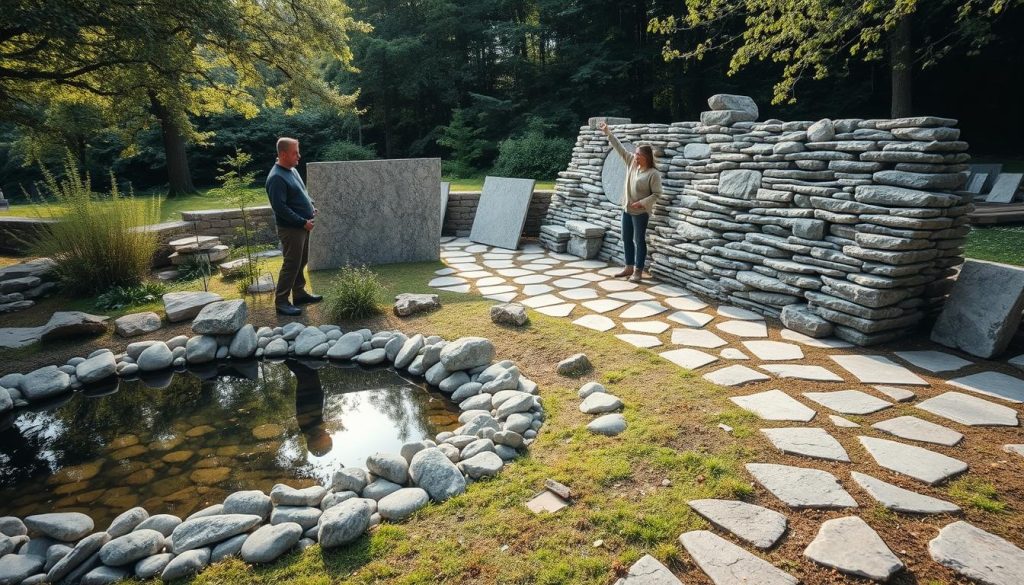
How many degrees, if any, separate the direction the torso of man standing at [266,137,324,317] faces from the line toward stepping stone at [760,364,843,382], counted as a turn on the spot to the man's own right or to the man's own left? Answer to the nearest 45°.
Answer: approximately 45° to the man's own right

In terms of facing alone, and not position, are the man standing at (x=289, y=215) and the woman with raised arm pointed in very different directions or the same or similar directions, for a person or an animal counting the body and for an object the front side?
very different directions

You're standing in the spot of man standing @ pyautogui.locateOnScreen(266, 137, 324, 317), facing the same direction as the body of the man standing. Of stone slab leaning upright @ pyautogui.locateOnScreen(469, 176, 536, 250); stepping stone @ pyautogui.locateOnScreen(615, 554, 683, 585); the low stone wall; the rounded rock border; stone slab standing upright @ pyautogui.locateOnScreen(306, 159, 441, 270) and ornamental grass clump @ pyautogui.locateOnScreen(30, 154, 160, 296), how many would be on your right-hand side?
2

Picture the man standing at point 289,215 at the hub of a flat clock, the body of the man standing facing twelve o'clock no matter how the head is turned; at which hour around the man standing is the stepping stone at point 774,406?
The stepping stone is roughly at 2 o'clock from the man standing.

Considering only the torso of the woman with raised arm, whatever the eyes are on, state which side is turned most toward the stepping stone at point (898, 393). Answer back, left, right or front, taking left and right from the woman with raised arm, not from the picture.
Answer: left

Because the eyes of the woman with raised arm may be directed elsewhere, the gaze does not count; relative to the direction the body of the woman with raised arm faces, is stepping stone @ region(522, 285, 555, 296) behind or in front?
in front

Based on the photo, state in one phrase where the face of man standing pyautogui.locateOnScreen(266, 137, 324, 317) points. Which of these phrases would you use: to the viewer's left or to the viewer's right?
to the viewer's right

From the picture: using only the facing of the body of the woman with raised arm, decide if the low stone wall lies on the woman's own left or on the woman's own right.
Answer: on the woman's own right

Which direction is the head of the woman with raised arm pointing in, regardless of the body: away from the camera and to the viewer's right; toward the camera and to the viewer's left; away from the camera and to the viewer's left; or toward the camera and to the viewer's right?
toward the camera and to the viewer's left

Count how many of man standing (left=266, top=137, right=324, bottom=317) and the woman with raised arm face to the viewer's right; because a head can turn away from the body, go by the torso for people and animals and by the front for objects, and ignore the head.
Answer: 1

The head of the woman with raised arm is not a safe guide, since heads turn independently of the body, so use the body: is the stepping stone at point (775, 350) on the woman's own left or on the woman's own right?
on the woman's own left

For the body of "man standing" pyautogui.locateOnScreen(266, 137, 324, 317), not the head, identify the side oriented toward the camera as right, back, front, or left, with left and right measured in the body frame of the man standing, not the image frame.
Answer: right
